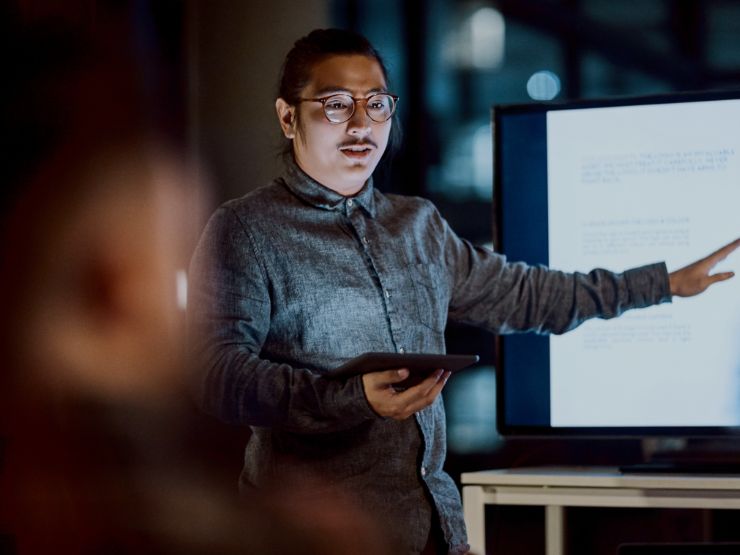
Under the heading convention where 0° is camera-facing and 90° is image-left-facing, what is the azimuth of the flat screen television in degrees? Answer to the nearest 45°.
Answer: approximately 0°

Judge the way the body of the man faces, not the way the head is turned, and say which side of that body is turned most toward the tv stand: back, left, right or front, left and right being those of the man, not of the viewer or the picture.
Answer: left

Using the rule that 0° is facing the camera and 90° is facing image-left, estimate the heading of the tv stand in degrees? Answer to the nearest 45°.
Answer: approximately 0°

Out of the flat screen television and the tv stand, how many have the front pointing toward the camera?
2
